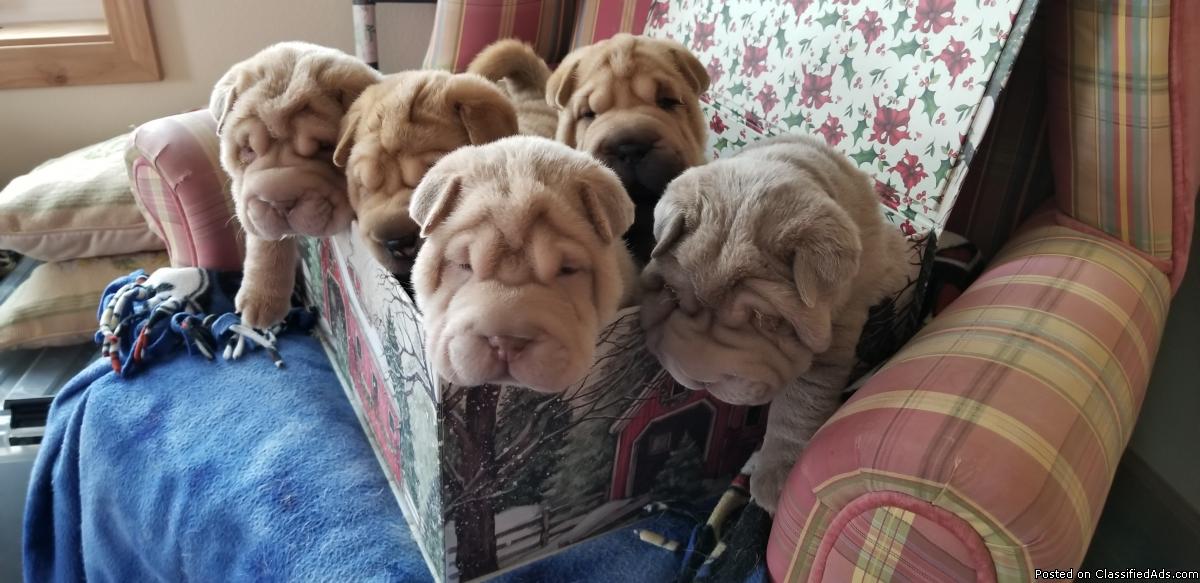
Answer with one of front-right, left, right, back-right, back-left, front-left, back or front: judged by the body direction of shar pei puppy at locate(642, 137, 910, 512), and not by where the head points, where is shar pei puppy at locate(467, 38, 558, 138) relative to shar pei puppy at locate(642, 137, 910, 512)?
right

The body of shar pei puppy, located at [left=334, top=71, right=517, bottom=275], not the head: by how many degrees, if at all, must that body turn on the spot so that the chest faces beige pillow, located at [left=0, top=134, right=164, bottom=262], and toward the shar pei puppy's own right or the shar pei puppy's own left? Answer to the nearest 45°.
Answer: approximately 90° to the shar pei puppy's own right

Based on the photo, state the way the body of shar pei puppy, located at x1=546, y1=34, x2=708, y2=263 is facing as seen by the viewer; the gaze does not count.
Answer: toward the camera

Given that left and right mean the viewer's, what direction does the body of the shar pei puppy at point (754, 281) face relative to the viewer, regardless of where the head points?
facing the viewer and to the left of the viewer

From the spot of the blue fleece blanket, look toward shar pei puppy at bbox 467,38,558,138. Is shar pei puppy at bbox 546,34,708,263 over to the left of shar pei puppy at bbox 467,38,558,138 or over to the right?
right

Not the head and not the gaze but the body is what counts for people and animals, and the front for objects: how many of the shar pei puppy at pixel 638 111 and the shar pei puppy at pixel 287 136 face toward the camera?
2

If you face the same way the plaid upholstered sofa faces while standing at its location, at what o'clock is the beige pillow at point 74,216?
The beige pillow is roughly at 2 o'clock from the plaid upholstered sofa.

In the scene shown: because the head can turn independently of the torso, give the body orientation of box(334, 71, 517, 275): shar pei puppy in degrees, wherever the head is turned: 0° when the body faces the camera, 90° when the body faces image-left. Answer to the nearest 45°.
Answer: approximately 45°

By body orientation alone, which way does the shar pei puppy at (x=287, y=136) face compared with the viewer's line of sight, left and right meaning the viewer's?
facing the viewer

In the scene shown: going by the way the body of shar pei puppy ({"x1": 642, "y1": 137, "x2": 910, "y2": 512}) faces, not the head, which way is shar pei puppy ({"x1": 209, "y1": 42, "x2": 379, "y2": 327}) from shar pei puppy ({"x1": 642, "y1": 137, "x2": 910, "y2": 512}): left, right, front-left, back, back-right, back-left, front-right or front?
front-right

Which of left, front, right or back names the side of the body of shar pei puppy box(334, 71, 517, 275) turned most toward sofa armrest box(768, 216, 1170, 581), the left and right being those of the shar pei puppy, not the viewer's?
left
